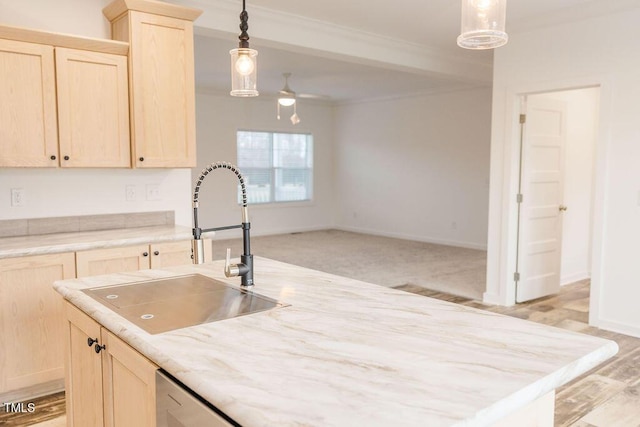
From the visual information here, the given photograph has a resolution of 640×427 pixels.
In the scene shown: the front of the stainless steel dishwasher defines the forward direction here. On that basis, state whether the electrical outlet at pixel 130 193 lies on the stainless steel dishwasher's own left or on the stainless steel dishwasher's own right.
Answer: on the stainless steel dishwasher's own right

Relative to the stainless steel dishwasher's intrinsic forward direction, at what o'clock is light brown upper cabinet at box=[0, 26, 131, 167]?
The light brown upper cabinet is roughly at 4 o'clock from the stainless steel dishwasher.

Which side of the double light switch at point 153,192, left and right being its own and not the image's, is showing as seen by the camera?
front

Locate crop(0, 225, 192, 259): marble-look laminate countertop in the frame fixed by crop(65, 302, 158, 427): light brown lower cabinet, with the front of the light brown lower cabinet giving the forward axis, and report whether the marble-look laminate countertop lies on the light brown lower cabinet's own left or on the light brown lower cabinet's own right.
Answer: on the light brown lower cabinet's own right

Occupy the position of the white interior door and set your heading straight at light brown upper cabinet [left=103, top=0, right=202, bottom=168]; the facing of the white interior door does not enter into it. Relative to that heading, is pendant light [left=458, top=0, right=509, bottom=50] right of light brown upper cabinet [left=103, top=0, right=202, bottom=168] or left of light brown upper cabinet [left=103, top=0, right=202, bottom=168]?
left

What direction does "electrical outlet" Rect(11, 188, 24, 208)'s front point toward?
toward the camera

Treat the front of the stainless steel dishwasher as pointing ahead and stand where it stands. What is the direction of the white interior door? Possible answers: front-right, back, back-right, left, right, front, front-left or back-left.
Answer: back

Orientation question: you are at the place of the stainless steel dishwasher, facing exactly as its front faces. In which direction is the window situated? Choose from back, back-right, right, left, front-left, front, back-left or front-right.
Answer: back-right

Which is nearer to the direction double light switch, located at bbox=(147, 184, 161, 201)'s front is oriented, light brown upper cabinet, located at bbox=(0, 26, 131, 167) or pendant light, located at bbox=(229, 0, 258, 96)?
the pendant light

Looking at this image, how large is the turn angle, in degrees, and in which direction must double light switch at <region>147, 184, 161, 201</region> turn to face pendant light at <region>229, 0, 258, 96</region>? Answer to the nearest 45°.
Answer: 0° — it already faces it

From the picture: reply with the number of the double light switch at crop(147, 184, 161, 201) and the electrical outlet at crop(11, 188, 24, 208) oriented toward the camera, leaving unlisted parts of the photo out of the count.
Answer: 2

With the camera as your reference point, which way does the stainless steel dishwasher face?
facing the viewer and to the left of the viewer

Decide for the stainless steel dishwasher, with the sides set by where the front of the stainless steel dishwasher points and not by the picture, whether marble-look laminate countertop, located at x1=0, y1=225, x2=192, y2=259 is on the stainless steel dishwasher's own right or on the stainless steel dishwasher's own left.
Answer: on the stainless steel dishwasher's own right

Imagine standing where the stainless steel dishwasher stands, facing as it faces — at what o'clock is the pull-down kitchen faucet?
The pull-down kitchen faucet is roughly at 5 o'clock from the stainless steel dishwasher.
